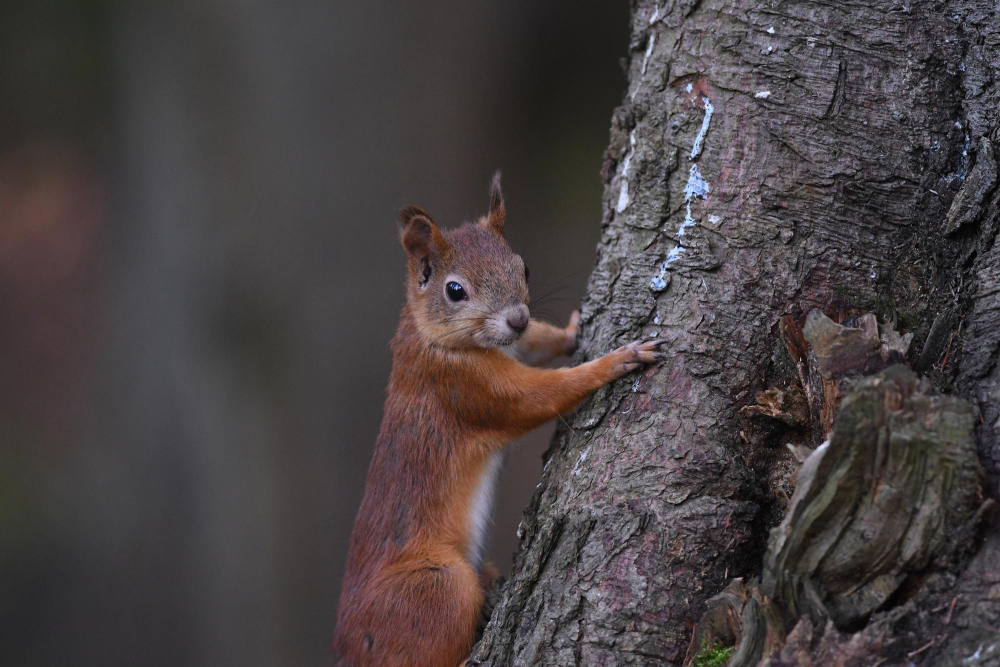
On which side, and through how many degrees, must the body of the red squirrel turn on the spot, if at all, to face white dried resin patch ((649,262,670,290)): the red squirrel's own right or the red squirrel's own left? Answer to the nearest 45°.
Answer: approximately 45° to the red squirrel's own right

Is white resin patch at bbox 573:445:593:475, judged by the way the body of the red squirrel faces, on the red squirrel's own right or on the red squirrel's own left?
on the red squirrel's own right

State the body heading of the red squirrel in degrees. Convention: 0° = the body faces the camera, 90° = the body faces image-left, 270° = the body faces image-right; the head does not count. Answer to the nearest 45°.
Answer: approximately 270°
